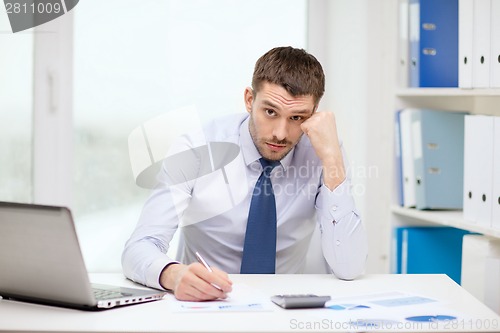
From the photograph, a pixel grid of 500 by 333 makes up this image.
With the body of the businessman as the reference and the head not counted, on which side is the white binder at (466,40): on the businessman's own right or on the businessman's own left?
on the businessman's own left

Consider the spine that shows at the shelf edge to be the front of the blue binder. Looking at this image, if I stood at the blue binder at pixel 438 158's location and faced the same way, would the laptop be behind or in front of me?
in front

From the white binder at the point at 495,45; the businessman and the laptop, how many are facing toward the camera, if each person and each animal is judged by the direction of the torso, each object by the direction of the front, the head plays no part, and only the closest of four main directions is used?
2

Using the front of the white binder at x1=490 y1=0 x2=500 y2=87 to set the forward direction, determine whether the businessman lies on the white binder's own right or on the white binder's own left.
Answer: on the white binder's own right

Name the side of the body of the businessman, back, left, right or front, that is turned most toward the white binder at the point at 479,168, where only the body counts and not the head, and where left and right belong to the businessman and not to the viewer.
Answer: left

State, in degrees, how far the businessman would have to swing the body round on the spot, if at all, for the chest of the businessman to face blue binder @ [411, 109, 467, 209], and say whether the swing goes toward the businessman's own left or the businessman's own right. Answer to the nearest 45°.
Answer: approximately 135° to the businessman's own left

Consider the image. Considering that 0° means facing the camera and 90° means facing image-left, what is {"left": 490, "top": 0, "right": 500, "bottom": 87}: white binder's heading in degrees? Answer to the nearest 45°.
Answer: approximately 0°
